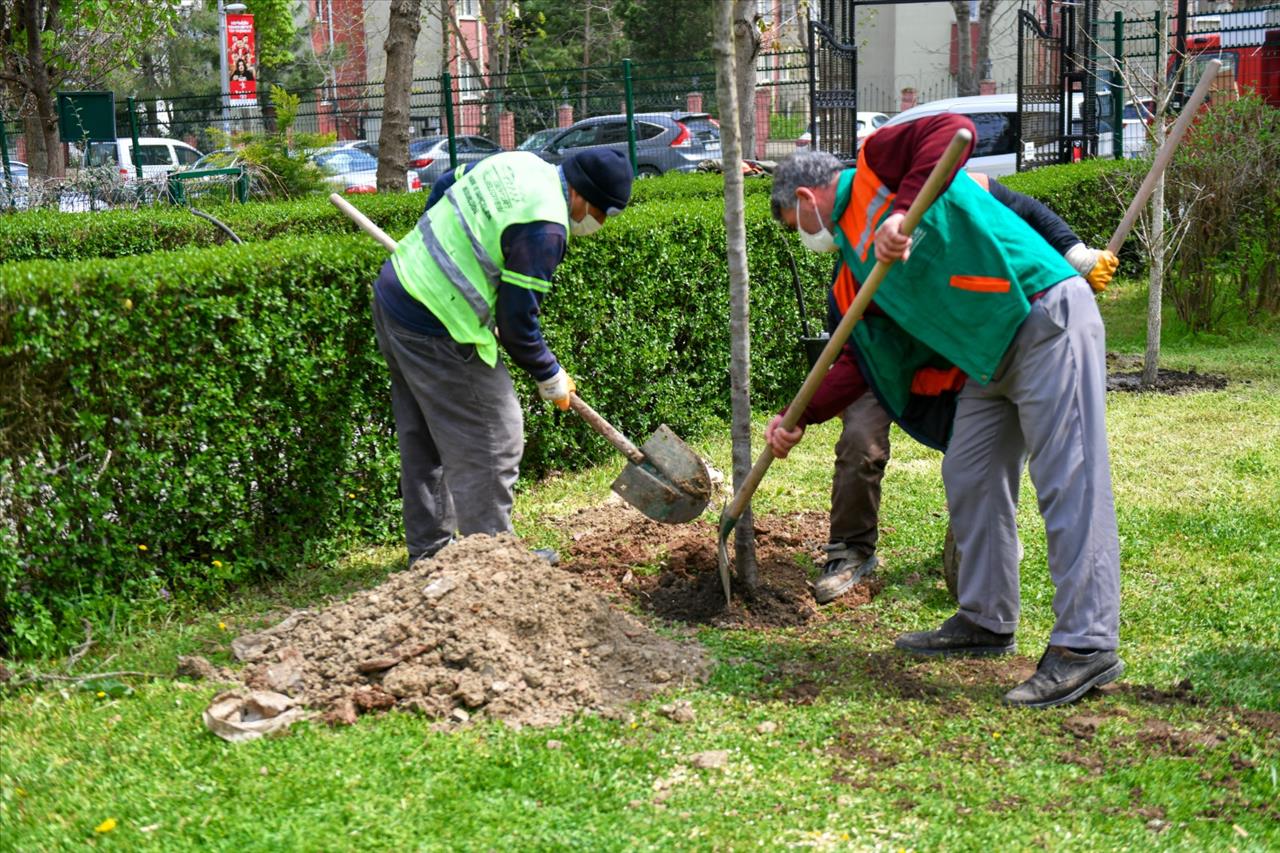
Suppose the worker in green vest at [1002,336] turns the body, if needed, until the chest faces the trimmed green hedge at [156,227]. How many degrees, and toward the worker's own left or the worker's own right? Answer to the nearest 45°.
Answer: approximately 45° to the worker's own right

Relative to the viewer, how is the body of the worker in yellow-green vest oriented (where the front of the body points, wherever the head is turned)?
to the viewer's right

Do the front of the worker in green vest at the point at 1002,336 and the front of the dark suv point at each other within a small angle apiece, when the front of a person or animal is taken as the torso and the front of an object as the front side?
no

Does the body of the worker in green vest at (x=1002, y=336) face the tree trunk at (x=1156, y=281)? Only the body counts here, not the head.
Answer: no

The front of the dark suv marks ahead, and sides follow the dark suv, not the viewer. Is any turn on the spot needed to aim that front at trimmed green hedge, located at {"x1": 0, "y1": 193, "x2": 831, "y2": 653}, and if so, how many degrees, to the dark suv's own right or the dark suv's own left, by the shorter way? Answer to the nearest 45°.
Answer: approximately 135° to the dark suv's own left

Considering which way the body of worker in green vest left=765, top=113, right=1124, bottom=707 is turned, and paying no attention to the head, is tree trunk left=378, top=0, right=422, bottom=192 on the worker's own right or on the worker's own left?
on the worker's own right

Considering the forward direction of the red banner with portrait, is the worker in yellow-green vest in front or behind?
in front

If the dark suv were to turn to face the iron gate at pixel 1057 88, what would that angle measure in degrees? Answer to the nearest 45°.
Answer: approximately 180°

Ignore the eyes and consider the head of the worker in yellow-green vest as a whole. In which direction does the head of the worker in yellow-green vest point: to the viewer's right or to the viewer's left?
to the viewer's right

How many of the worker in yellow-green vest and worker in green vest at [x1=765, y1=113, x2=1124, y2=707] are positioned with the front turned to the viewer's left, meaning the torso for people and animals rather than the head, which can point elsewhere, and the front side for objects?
1

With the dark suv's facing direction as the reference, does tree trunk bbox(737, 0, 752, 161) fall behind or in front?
behind

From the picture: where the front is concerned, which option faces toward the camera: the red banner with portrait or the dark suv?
the red banner with portrait

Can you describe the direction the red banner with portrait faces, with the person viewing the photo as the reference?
facing the viewer

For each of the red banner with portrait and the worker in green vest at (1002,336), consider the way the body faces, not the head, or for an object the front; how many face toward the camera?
1

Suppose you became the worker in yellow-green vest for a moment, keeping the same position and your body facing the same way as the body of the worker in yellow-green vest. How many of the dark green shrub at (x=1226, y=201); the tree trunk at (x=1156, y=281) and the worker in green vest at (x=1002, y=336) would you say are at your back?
0

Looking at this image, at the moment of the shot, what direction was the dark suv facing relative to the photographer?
facing away from the viewer and to the left of the viewer

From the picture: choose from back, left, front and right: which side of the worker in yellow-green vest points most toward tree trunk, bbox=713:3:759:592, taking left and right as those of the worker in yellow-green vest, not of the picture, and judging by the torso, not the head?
front

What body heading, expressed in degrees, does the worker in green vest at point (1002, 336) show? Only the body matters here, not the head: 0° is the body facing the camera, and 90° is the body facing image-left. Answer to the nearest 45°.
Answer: approximately 90°

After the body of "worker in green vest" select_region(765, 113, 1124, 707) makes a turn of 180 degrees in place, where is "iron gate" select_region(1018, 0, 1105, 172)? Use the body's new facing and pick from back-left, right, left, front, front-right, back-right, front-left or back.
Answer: left
